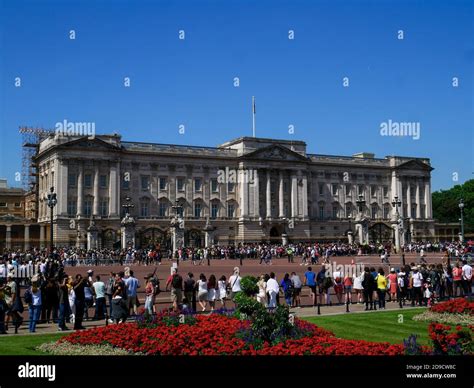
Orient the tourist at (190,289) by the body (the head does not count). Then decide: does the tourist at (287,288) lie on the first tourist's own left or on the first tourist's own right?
on the first tourist's own right

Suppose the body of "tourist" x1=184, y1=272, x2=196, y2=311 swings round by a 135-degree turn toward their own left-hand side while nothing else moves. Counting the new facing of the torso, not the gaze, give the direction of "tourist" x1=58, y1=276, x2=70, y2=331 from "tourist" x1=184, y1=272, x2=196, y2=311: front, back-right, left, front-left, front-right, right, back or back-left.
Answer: front

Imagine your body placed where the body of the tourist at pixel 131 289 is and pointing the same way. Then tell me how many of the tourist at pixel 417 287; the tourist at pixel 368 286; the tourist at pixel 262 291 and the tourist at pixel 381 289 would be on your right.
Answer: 4

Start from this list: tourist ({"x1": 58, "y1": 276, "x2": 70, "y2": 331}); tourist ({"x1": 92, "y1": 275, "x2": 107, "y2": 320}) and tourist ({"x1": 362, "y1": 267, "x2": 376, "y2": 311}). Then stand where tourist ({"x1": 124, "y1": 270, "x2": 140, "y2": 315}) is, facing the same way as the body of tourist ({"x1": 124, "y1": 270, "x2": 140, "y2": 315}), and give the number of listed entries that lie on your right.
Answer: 1

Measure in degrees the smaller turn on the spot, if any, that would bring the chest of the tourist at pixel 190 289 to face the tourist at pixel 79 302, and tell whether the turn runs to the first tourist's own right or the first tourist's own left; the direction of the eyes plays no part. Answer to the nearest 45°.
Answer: approximately 135° to the first tourist's own left

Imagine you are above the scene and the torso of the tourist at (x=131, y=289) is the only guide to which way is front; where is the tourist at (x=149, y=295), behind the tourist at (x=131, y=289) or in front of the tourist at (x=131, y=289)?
behind

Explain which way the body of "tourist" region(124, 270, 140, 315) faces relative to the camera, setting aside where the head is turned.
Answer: away from the camera

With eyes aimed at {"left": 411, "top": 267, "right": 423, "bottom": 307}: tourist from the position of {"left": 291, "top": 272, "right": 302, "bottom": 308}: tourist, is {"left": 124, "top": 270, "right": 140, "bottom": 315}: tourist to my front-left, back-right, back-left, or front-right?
back-right

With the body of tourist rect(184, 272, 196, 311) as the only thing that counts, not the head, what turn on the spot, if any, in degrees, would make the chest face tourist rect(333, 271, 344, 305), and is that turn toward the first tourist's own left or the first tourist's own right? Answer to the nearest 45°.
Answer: approximately 45° to the first tourist's own right

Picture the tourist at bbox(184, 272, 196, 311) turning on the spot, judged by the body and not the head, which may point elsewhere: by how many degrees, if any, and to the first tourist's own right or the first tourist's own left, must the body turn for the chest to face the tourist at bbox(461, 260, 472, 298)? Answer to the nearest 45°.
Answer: approximately 90° to the first tourist's own right

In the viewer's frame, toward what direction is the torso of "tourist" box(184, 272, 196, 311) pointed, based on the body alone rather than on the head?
away from the camera

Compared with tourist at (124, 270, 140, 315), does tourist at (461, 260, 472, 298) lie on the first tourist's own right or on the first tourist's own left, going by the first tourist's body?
on the first tourist's own right

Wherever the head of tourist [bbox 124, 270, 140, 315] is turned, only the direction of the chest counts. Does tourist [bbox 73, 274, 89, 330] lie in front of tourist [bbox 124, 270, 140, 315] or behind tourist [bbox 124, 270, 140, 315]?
behind

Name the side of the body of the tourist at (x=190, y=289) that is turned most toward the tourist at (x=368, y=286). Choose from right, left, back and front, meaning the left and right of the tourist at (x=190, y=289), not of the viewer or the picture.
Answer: right

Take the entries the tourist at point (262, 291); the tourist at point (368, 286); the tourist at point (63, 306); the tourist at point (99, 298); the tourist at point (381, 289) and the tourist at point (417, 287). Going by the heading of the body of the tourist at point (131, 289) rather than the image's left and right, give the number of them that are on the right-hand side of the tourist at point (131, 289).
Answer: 4

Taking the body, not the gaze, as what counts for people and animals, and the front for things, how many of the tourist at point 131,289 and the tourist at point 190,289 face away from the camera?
2

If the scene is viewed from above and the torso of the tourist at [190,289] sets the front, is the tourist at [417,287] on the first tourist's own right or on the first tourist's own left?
on the first tourist's own right

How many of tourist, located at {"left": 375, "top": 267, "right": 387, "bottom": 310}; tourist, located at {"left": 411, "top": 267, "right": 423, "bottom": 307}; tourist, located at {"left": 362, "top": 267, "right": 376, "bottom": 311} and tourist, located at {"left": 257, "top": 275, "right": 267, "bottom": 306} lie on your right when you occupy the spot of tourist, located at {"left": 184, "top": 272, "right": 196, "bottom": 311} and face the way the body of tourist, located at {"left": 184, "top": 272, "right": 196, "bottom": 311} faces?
4
